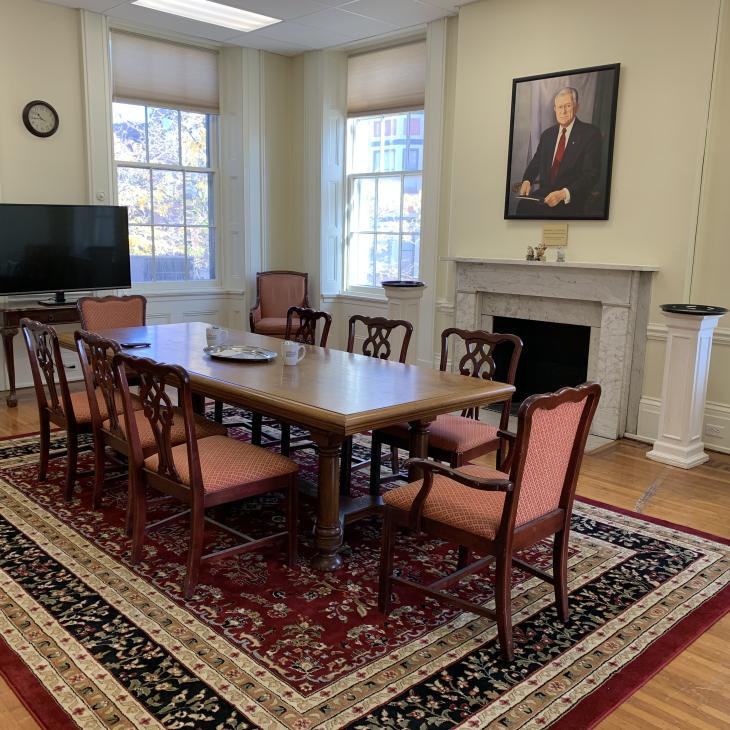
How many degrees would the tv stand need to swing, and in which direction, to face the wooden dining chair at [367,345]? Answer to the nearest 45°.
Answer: approximately 45° to its left

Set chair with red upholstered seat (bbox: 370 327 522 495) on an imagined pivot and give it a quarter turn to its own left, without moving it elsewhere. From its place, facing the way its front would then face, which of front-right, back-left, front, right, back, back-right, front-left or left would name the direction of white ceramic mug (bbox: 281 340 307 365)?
back-right

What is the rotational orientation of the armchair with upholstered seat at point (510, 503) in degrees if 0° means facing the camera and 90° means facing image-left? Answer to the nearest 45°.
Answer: approximately 135°

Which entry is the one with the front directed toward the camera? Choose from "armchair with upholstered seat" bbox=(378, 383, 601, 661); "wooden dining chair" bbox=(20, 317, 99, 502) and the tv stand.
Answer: the tv stand

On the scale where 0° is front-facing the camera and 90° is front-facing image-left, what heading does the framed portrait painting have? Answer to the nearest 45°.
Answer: approximately 45°

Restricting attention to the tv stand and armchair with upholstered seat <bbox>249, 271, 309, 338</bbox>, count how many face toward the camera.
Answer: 2

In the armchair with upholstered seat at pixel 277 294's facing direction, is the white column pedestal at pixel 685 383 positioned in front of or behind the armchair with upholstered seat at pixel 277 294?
in front

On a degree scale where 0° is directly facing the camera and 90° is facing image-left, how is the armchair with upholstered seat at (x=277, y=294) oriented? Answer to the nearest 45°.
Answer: approximately 0°

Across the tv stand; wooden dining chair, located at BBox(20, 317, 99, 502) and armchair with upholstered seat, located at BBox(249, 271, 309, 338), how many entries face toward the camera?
2

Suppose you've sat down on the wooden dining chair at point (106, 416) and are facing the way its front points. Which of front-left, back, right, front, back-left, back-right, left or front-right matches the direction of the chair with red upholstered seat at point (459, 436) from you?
front-right

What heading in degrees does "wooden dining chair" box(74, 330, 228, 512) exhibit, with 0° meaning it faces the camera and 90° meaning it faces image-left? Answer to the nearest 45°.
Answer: approximately 225°

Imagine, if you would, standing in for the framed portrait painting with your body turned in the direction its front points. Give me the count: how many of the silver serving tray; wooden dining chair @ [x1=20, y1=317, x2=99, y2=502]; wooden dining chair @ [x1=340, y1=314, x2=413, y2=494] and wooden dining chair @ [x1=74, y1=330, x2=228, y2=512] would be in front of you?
4

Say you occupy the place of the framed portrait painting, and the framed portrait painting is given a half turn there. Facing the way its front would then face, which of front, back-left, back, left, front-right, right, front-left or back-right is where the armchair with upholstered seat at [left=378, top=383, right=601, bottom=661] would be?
back-right

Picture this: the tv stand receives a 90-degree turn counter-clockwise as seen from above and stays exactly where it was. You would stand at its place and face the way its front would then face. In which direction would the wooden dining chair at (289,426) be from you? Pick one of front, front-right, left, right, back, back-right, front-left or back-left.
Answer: front-right
